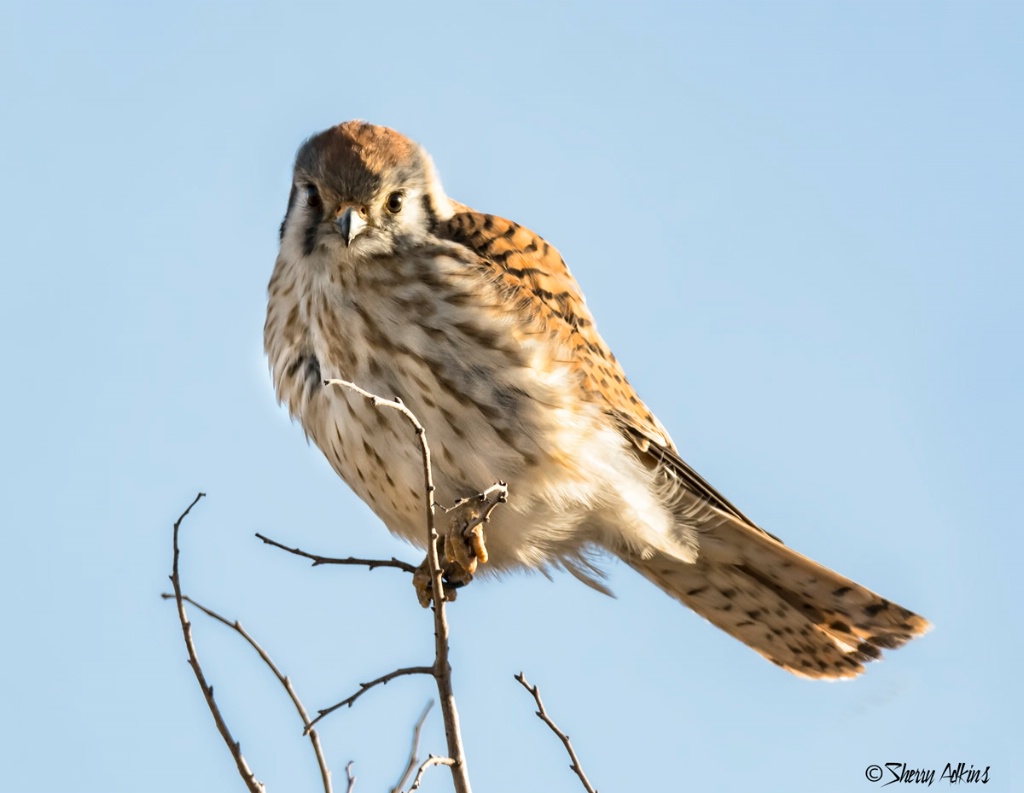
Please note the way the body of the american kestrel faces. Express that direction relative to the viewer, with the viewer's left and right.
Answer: facing the viewer and to the left of the viewer
